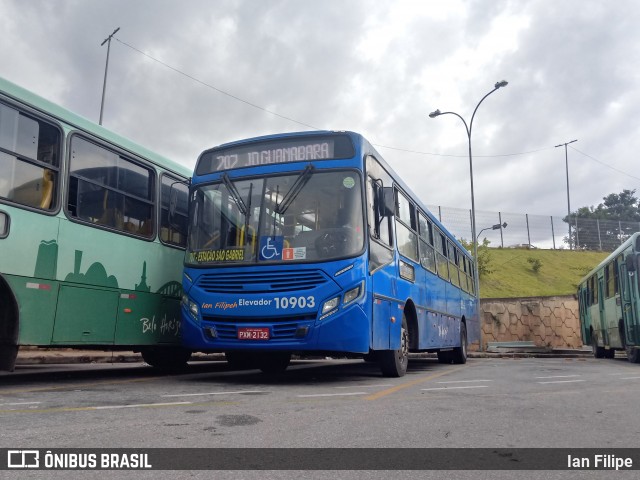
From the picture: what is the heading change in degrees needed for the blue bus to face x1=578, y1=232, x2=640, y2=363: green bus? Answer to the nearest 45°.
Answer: approximately 180°

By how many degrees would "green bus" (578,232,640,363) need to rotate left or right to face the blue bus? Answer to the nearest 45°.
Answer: approximately 45° to its right

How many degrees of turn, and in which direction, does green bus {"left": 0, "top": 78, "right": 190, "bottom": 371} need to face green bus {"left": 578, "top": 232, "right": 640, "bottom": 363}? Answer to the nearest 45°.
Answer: approximately 135° to its left

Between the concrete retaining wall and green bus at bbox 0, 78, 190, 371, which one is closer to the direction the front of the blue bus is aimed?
the green bus

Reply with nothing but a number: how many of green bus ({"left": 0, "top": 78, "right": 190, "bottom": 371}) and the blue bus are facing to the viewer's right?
0

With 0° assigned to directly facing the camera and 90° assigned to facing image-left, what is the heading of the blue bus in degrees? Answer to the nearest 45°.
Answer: approximately 45°

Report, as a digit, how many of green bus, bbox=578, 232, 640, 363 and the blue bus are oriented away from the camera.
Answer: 0
